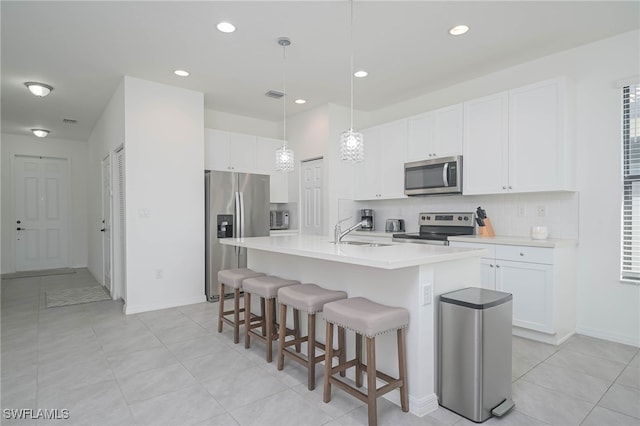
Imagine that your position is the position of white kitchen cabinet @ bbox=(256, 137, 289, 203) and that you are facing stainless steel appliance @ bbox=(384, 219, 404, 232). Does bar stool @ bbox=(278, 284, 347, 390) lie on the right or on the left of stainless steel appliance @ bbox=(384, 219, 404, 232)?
right

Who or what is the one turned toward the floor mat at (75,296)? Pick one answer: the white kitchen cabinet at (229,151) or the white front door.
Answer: the white front door

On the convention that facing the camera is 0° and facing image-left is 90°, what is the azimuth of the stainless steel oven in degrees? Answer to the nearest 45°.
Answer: approximately 45°

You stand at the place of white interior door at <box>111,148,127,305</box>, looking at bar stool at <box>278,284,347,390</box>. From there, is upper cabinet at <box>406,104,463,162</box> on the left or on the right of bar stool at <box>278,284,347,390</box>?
left

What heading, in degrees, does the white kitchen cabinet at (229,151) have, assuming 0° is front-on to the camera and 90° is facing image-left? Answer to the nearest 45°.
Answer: approximately 315°

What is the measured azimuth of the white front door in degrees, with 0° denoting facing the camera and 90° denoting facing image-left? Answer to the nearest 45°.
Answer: approximately 0°

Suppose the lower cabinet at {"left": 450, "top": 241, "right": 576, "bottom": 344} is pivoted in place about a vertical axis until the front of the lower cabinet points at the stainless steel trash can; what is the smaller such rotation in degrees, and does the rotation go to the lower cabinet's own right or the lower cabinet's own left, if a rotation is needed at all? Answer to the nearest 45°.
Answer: approximately 45° to the lower cabinet's own left
